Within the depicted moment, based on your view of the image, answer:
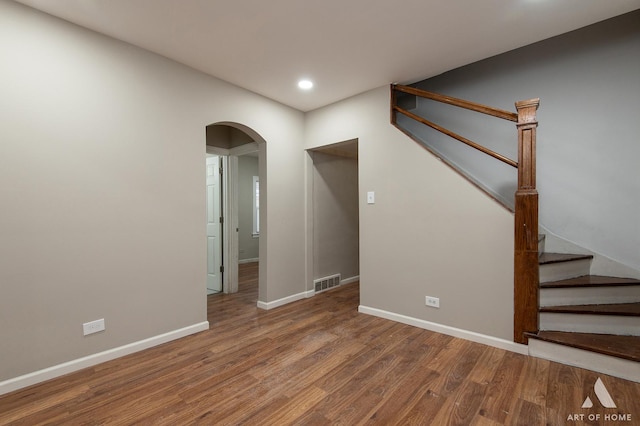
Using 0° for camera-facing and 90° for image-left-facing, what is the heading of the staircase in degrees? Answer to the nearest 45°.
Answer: approximately 0°

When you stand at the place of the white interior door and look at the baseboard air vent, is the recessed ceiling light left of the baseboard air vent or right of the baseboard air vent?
right

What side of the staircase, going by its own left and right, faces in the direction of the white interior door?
right

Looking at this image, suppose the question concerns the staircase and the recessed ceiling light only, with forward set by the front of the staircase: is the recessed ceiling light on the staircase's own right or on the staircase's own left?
on the staircase's own right

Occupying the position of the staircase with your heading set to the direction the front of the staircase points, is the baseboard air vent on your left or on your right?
on your right
